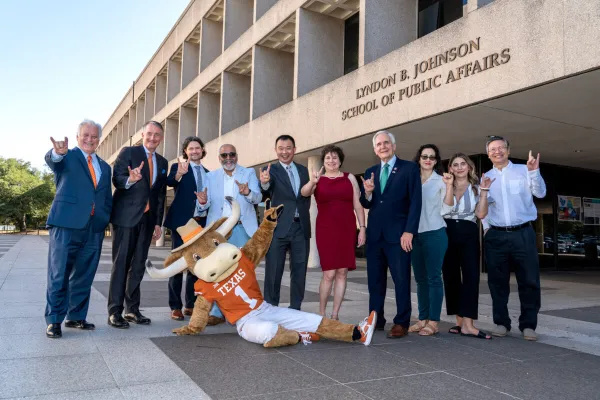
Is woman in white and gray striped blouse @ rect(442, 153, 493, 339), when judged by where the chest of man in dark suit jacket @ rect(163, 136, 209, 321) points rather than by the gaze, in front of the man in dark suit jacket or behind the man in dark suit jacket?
in front

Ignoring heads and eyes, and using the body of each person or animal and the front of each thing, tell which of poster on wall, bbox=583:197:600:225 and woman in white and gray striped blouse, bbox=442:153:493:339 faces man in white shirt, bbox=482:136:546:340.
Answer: the poster on wall

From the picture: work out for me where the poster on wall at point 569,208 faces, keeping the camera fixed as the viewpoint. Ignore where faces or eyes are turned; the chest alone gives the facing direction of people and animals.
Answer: facing the viewer

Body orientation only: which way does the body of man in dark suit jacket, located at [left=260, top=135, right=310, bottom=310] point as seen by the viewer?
toward the camera

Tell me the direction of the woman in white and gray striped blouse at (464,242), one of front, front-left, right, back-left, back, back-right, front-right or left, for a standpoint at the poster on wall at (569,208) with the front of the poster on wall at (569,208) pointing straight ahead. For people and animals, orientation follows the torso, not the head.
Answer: front

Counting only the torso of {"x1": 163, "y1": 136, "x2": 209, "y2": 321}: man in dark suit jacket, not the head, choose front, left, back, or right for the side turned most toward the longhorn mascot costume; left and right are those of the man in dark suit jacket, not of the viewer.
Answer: front

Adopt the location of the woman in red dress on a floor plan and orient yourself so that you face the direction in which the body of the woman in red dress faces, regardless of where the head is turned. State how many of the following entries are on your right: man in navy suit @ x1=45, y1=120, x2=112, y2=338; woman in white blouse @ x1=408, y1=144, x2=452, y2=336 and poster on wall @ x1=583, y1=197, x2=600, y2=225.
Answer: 1

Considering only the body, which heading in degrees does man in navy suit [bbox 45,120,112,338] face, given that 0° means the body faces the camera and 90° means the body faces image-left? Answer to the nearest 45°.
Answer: approximately 315°

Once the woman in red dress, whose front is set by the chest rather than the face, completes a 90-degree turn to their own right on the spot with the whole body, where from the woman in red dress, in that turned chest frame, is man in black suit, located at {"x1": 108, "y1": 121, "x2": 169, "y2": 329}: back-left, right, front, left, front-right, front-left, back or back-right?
front

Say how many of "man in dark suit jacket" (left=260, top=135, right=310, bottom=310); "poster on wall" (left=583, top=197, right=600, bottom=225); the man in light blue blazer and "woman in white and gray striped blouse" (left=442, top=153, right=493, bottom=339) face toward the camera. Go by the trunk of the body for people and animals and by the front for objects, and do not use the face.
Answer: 4

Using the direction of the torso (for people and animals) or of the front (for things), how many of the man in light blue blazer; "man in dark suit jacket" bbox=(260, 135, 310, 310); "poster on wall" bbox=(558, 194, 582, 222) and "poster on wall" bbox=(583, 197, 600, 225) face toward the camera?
4

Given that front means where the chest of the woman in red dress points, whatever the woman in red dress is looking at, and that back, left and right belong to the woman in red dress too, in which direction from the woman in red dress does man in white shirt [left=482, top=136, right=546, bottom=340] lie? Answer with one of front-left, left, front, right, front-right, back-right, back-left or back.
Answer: left

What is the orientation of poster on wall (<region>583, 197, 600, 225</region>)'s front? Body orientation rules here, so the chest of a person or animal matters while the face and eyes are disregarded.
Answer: toward the camera

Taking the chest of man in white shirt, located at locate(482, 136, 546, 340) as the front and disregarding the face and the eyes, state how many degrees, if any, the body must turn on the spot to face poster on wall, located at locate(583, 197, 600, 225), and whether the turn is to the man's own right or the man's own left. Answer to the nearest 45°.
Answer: approximately 180°
